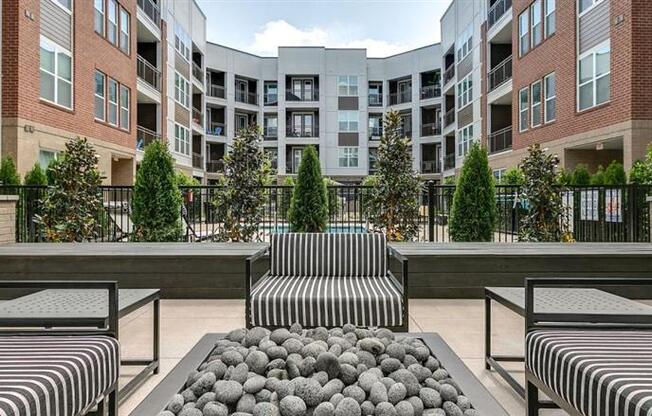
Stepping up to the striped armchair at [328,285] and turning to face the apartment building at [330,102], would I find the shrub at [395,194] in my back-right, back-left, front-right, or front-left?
front-right

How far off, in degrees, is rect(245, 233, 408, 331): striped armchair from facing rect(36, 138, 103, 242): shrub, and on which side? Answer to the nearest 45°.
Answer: approximately 135° to its right

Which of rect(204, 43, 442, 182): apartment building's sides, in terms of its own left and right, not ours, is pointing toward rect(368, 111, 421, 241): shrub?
front

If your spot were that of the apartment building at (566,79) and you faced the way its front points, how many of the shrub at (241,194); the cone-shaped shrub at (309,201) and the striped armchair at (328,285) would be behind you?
0

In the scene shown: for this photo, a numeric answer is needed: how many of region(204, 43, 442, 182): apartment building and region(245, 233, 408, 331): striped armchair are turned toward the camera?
2

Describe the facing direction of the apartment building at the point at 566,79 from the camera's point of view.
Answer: facing the viewer and to the left of the viewer

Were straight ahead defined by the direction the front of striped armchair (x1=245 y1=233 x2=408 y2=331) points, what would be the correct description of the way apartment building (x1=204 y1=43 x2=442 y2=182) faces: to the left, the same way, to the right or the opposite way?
the same way

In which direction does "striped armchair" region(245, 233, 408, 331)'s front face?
toward the camera

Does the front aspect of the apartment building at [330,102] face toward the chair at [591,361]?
yes

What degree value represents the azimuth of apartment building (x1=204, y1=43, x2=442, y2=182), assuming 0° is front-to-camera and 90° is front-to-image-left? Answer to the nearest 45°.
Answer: approximately 0°

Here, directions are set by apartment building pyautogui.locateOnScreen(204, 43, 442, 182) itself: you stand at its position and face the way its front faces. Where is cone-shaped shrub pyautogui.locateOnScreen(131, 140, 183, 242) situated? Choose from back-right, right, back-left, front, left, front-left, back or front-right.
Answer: front

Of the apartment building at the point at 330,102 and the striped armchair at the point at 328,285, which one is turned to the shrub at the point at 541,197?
the apartment building

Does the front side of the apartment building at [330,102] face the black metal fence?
yes

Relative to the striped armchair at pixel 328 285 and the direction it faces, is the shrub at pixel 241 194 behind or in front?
behind

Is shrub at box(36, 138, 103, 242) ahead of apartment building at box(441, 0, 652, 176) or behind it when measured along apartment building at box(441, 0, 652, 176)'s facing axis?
ahead

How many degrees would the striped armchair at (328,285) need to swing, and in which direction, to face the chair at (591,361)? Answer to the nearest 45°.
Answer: approximately 45° to its left

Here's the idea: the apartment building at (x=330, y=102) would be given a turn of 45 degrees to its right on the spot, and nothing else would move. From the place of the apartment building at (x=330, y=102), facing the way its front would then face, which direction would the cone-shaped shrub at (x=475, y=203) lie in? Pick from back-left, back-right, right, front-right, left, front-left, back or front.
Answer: front-left

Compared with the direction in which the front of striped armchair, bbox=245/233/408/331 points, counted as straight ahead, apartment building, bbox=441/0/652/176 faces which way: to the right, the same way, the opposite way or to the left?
to the right

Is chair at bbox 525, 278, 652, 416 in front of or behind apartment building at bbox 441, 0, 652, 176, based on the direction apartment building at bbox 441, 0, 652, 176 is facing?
in front

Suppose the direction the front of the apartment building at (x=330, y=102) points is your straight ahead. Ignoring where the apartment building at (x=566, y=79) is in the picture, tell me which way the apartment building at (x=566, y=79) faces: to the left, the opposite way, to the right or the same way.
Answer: to the right
